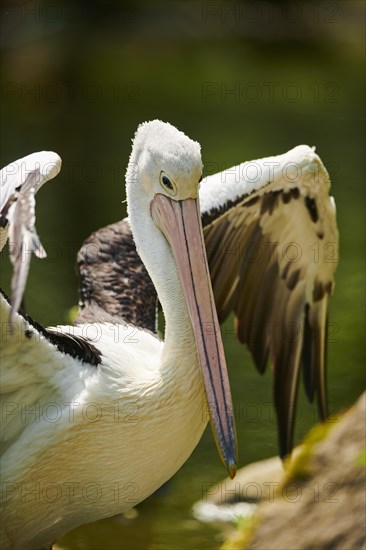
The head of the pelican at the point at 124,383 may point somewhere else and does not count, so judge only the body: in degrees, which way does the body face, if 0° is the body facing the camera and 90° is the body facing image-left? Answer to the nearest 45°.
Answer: approximately 315°
